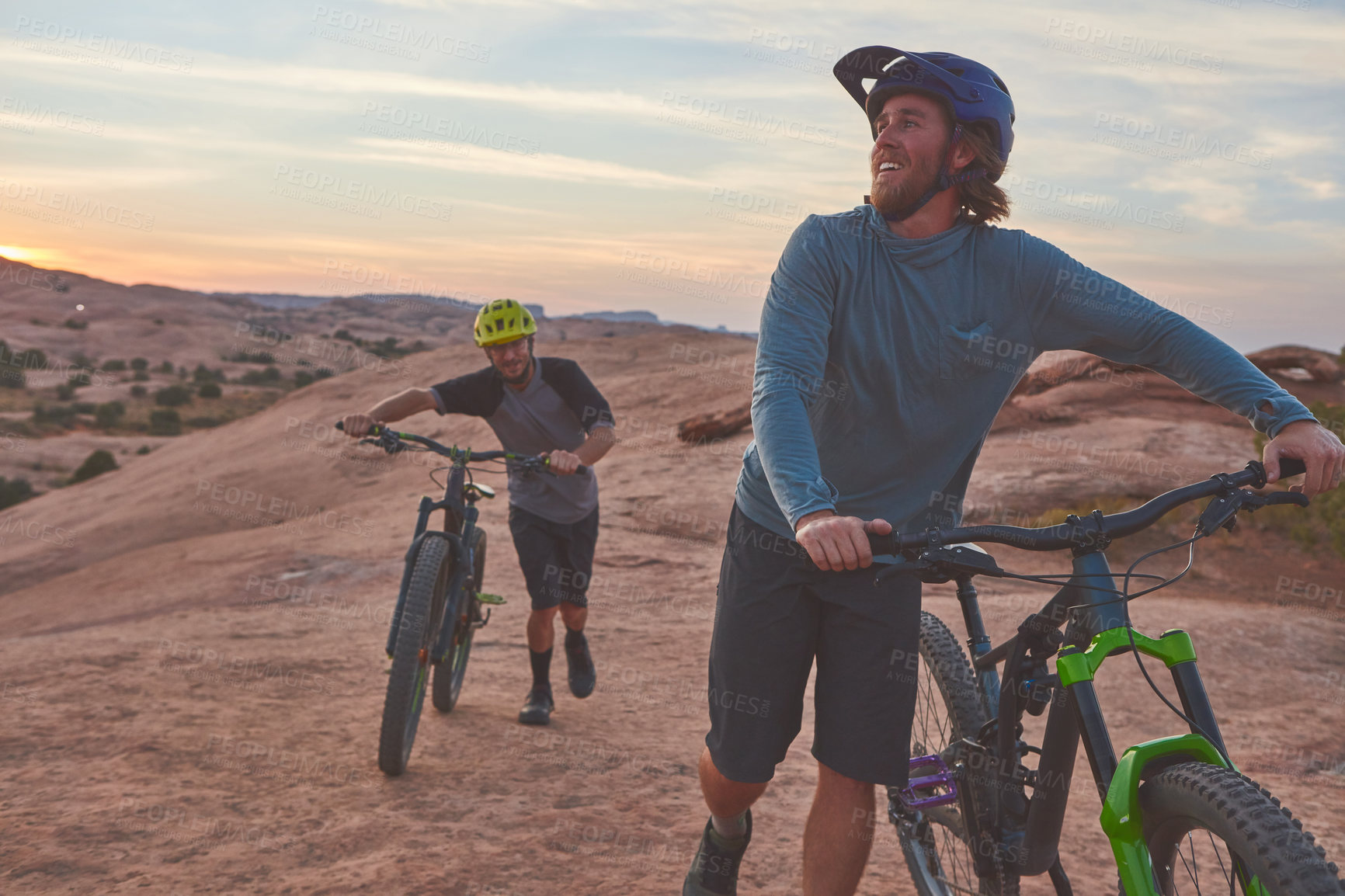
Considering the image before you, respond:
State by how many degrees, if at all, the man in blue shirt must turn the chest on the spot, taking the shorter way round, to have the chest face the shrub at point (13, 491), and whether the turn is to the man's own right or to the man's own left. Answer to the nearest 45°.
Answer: approximately 135° to the man's own right

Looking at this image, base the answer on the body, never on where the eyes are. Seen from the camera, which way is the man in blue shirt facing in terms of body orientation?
toward the camera

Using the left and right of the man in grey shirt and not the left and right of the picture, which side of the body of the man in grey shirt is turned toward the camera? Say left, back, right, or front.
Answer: front

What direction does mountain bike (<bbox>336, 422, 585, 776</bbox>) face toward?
toward the camera

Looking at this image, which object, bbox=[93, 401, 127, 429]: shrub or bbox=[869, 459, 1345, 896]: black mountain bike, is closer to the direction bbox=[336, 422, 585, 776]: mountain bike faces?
the black mountain bike

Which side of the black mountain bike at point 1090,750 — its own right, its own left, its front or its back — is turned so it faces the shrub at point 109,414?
back

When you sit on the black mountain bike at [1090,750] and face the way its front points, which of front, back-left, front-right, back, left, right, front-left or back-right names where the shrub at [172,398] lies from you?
back
